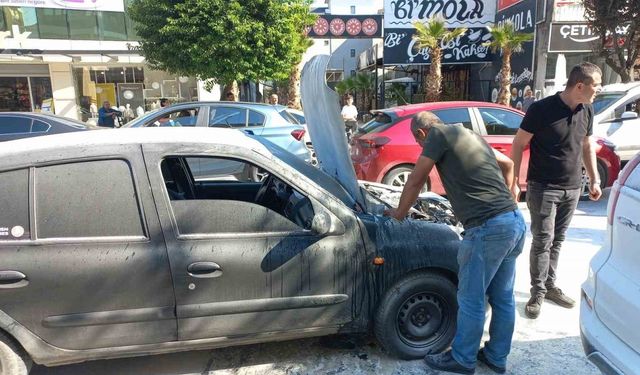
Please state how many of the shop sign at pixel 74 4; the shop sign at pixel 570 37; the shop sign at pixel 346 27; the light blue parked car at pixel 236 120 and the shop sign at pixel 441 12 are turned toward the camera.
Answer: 4

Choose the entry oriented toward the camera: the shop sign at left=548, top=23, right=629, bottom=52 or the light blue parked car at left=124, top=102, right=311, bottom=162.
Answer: the shop sign

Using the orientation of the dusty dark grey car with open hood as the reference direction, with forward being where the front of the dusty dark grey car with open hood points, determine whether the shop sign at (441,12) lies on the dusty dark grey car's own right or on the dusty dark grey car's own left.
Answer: on the dusty dark grey car's own left

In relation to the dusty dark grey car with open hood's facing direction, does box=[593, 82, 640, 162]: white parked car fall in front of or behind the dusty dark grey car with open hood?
in front

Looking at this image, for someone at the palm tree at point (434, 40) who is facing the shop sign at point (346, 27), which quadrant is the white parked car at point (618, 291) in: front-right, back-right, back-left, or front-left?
back-left

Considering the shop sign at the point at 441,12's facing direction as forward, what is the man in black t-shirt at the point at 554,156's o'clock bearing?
The man in black t-shirt is roughly at 12 o'clock from the shop sign.

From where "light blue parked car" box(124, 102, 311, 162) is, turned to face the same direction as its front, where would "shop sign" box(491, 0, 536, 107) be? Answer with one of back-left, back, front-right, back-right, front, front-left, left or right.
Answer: back-right

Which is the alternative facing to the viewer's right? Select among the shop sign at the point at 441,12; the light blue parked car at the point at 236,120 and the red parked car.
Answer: the red parked car

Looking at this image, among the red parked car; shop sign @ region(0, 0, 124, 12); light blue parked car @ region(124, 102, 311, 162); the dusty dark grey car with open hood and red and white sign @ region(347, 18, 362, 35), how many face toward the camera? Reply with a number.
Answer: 2

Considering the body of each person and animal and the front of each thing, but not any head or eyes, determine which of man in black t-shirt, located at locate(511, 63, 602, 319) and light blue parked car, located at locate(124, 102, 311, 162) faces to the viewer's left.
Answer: the light blue parked car

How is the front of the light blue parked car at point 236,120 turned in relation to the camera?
facing to the left of the viewer

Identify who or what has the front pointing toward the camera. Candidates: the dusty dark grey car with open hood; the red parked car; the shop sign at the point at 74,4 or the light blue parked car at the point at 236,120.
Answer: the shop sign

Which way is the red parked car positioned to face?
to the viewer's right

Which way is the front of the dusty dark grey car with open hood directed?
to the viewer's right

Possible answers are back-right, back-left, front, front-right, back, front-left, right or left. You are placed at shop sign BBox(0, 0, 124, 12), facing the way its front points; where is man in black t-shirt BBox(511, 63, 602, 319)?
front

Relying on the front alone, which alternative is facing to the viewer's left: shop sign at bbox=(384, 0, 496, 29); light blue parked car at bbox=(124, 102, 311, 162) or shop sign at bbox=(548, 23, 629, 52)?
the light blue parked car

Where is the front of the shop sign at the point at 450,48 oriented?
toward the camera

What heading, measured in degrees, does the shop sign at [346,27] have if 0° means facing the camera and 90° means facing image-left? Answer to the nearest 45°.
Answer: approximately 0°

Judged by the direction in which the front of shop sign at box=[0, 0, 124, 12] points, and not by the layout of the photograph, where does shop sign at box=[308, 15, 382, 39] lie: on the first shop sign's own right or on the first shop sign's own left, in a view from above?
on the first shop sign's own left

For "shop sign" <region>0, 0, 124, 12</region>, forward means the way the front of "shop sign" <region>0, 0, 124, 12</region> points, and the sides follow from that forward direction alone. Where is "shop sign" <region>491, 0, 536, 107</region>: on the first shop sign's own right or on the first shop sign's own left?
on the first shop sign's own left

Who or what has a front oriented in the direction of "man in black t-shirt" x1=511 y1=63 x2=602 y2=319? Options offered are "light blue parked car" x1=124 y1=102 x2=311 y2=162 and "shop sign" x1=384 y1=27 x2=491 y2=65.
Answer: the shop sign
